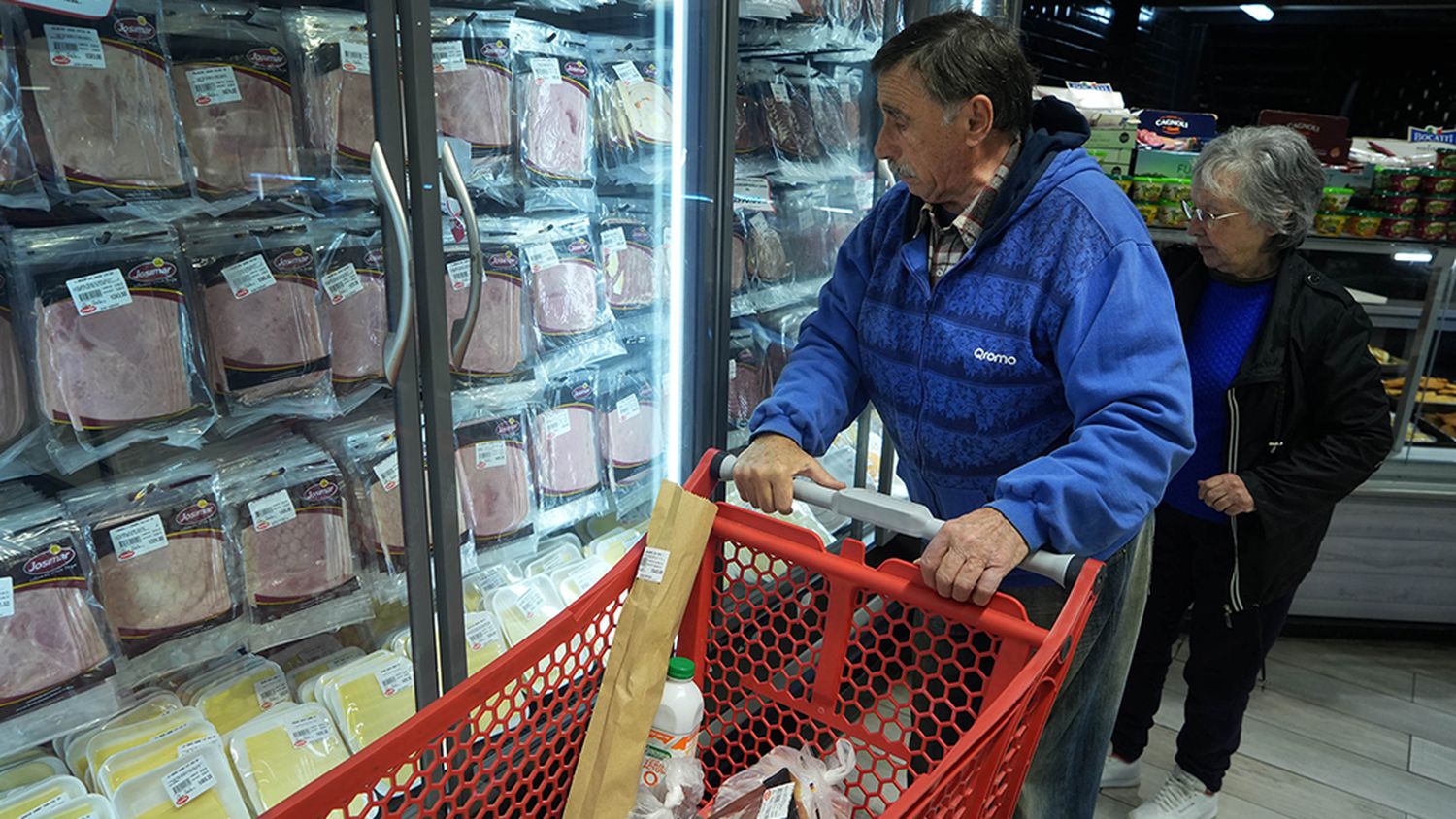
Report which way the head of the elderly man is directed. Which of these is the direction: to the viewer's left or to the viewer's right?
to the viewer's left

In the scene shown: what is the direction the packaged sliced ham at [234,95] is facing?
toward the camera

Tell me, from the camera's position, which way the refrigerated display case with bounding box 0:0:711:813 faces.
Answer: facing the viewer and to the right of the viewer

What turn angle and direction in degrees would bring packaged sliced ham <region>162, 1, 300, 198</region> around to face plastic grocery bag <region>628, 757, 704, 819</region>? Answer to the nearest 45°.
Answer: approximately 45° to its left

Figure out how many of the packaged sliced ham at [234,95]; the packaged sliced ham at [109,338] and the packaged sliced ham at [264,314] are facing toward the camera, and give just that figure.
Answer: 3

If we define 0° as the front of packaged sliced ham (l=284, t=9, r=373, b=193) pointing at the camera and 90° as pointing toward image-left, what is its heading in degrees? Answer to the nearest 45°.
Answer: approximately 315°

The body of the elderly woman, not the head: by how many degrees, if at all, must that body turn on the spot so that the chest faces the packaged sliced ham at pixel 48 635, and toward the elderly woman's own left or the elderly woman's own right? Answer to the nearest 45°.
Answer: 0° — they already face it

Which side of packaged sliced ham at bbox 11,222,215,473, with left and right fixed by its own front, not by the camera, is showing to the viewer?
front

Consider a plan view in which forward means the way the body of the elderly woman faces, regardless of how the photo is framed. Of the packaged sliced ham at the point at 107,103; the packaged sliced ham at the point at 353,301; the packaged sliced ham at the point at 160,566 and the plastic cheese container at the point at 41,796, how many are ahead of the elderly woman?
4

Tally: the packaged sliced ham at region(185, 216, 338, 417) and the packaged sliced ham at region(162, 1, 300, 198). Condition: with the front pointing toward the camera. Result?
2

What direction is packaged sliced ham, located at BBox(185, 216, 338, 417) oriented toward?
toward the camera
